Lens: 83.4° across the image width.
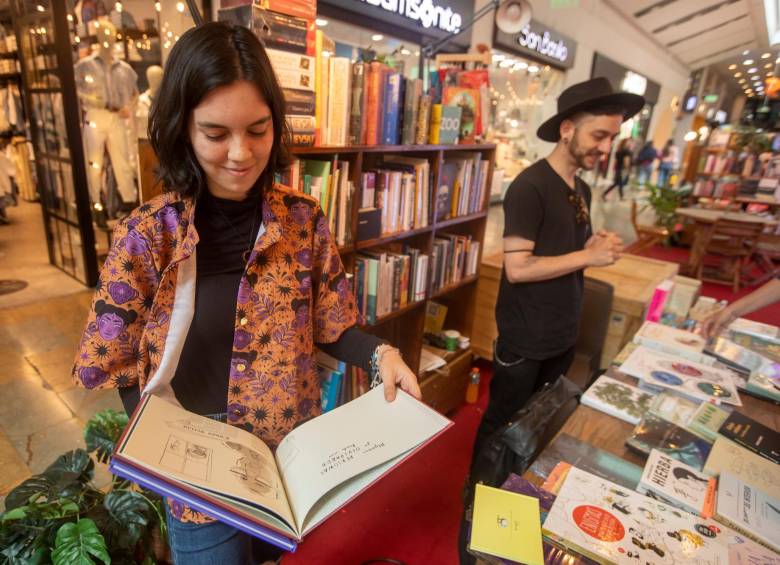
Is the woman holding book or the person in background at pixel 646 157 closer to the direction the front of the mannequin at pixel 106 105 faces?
the woman holding book

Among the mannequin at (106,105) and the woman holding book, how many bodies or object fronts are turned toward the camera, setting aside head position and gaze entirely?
2

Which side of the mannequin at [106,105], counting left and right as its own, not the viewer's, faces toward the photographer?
front

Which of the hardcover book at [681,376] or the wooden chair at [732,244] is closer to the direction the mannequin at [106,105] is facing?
the hardcover book

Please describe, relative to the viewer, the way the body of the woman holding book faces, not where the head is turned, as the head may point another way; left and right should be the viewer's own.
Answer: facing the viewer

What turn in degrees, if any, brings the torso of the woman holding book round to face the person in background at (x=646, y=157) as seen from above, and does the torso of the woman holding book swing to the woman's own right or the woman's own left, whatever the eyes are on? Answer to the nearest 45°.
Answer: approximately 135° to the woman's own left

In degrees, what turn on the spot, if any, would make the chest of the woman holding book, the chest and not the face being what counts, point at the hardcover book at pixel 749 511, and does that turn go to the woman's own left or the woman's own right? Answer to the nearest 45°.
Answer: approximately 45° to the woman's own left

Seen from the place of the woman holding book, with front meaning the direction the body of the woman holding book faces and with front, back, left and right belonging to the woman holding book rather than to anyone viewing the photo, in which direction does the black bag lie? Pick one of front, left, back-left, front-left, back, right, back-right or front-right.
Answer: left

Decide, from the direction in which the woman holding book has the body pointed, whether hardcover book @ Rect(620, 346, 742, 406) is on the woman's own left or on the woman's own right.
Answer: on the woman's own left

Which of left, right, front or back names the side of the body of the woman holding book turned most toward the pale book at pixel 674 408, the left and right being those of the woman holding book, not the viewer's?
left
